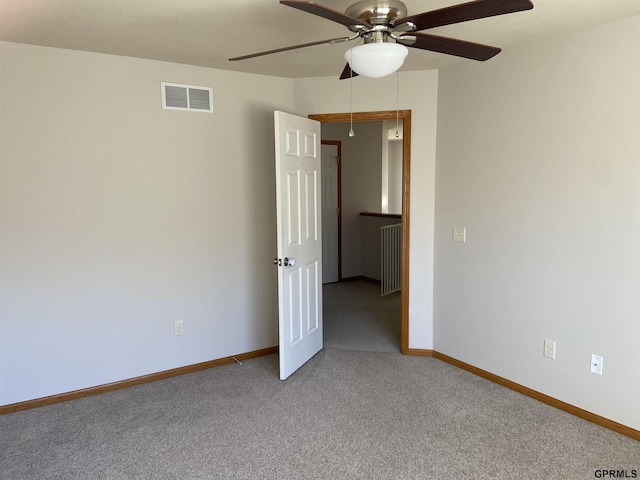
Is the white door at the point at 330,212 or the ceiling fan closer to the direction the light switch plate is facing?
the ceiling fan

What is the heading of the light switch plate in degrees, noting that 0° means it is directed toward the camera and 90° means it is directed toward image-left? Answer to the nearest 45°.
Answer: approximately 45°

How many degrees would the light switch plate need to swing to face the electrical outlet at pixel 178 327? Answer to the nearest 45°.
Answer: approximately 45° to its right

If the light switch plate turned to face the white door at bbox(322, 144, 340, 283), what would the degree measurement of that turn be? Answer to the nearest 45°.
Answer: approximately 90° to its right

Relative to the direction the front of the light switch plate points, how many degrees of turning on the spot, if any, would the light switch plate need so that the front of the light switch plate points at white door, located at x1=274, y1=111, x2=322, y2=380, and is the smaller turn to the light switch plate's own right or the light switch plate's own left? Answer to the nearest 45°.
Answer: approximately 45° to the light switch plate's own right

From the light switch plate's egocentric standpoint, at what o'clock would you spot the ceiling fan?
The ceiling fan is roughly at 11 o'clock from the light switch plate.

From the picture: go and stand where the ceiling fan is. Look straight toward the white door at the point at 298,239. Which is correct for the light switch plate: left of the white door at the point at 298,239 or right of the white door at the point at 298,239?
right
